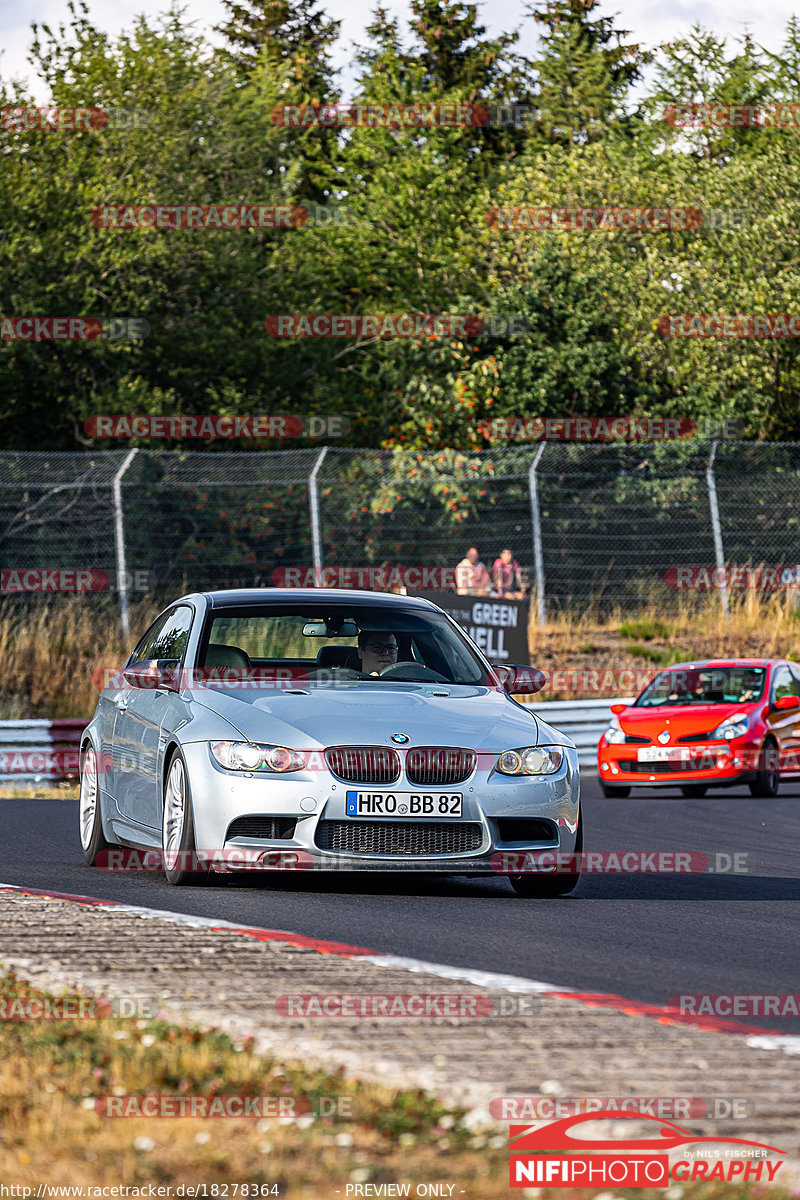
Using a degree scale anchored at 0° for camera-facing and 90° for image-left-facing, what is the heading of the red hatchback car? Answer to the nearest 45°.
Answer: approximately 45°

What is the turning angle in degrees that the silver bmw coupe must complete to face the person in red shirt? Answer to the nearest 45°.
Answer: approximately 180°

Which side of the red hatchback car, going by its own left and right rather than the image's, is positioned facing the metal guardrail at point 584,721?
right

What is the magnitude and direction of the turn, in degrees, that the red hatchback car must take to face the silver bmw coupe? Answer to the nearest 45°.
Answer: approximately 45° to its left

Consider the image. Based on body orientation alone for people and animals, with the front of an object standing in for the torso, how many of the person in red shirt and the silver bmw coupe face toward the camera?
2

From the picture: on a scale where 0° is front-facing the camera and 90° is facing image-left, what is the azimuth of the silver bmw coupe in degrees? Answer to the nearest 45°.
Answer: approximately 0°

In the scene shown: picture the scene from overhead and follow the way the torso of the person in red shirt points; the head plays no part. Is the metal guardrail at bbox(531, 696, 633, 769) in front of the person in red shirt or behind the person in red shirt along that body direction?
in front

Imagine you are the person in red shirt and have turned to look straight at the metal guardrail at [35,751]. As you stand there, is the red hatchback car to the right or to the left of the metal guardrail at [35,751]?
left
